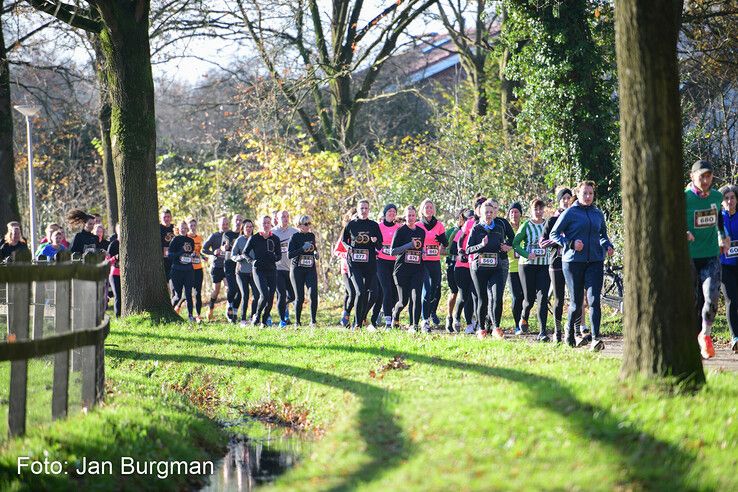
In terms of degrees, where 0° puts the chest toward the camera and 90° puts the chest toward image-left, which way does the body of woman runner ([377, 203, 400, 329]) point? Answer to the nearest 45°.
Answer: approximately 0°

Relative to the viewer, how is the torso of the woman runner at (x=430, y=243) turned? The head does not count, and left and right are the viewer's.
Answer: facing the viewer

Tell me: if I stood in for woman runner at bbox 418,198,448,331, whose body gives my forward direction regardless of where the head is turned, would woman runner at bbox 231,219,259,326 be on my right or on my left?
on my right

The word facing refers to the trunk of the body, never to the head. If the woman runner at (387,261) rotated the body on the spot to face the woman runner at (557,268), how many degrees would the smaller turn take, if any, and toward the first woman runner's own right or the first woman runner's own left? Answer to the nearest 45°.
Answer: approximately 45° to the first woman runner's own left

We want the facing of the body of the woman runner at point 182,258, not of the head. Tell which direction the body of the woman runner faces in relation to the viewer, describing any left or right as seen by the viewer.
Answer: facing the viewer and to the right of the viewer

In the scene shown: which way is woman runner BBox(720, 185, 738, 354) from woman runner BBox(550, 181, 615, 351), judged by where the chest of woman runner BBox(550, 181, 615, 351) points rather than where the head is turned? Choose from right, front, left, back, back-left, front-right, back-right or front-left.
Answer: front-left

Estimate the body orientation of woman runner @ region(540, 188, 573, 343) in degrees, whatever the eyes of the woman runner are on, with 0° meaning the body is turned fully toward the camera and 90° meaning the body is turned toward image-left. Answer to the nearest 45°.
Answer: approximately 315°

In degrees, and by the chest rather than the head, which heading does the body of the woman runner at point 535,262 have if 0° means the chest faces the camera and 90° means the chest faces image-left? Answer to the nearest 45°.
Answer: approximately 315°

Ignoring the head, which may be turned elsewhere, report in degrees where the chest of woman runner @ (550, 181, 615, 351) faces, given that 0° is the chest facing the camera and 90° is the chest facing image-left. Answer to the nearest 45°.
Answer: approximately 315°
